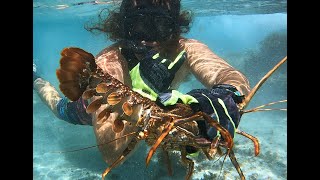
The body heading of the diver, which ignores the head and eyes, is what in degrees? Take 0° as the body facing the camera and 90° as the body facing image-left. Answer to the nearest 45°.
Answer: approximately 0°
